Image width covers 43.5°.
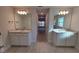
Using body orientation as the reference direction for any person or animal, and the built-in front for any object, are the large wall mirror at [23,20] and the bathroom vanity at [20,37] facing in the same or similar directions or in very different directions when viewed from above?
same or similar directions
